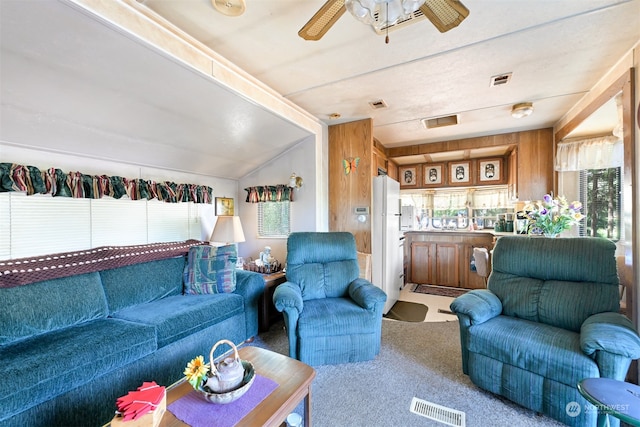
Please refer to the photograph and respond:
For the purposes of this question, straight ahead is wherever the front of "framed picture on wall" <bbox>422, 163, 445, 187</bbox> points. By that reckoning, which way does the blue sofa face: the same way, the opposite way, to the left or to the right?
to the left

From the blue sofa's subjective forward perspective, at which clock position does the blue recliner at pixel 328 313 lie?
The blue recliner is roughly at 11 o'clock from the blue sofa.

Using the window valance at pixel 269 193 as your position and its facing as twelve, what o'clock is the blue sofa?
The blue sofa is roughly at 1 o'clock from the window valance.

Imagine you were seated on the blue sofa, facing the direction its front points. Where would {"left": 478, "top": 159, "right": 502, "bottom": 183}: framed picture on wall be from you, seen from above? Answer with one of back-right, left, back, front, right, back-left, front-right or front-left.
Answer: front-left

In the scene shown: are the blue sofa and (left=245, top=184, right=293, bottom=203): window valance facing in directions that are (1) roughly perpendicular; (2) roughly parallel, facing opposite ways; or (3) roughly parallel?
roughly perpendicular

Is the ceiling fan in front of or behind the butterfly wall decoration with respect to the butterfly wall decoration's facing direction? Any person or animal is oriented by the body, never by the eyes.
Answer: in front

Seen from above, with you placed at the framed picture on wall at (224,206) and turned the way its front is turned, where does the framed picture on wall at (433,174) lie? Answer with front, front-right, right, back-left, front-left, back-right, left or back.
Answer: front-left

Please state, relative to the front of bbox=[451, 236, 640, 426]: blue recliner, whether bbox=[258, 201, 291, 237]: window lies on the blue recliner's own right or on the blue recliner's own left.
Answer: on the blue recliner's own right

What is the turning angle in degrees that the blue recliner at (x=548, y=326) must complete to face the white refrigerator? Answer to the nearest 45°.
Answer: approximately 90° to its right
